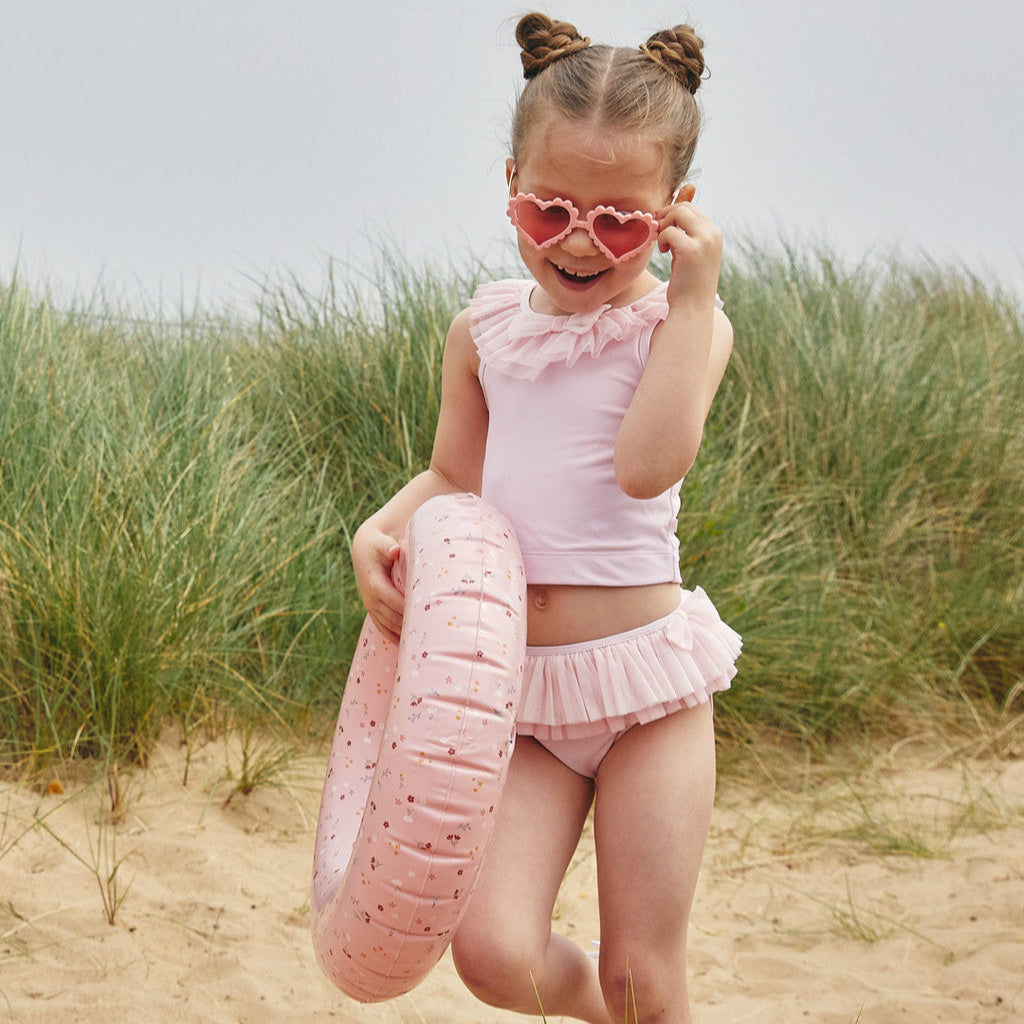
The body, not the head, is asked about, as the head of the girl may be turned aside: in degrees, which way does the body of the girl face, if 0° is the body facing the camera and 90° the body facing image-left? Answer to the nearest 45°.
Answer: approximately 45°

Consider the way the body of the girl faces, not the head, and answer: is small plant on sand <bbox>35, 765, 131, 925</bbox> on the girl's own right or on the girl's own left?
on the girl's own right
